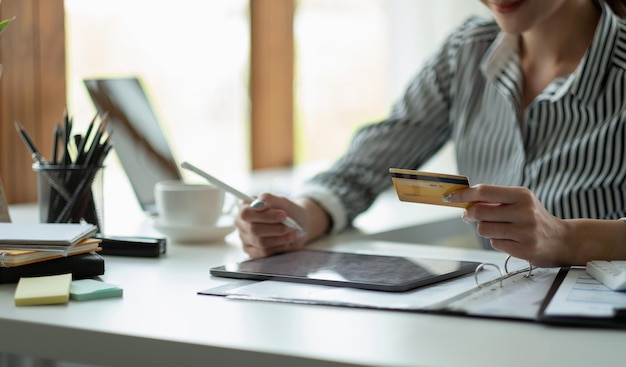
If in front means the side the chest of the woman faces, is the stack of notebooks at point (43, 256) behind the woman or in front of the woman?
in front

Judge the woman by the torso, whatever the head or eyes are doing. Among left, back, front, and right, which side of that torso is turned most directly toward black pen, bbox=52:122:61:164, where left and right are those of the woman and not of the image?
front

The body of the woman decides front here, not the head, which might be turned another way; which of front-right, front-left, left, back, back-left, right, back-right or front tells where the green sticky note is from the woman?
front

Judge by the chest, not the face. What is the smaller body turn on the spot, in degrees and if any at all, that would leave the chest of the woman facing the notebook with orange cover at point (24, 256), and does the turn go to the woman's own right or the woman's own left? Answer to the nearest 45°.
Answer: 0° — they already face it

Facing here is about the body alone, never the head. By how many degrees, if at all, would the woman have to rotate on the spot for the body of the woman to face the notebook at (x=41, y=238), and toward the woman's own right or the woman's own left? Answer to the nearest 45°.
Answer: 0° — they already face it

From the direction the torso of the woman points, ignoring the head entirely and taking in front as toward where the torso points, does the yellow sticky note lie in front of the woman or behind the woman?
in front

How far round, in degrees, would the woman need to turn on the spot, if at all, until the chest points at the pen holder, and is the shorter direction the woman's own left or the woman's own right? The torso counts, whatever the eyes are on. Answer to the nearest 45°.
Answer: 0° — they already face it

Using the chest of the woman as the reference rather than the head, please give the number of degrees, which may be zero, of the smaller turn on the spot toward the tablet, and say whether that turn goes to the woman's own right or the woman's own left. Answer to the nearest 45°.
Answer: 0° — they already face it

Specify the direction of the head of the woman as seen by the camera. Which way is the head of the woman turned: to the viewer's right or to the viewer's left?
to the viewer's left

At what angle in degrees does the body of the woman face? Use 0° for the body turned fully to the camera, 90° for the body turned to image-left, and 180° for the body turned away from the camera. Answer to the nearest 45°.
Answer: approximately 45°

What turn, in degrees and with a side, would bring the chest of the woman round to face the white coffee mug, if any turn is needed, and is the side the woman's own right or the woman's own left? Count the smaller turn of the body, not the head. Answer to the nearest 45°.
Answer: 0° — they already face it
